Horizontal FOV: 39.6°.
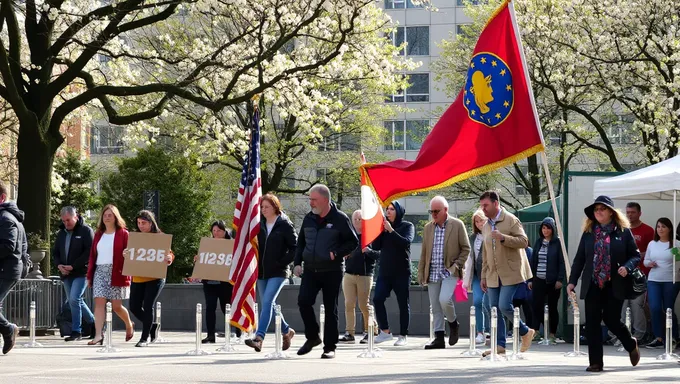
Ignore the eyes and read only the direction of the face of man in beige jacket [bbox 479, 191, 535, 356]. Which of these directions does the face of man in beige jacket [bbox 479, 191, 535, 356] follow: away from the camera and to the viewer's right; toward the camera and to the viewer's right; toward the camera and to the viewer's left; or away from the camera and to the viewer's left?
toward the camera and to the viewer's left

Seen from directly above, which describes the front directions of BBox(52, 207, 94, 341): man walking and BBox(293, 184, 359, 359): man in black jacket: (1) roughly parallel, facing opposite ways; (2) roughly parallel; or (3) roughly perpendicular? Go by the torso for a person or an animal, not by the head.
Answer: roughly parallel

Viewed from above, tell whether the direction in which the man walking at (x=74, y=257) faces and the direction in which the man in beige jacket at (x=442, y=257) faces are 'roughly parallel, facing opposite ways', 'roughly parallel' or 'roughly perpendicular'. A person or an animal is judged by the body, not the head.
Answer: roughly parallel

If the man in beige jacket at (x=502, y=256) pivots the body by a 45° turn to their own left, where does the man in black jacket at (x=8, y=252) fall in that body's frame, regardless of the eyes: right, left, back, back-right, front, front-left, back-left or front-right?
right

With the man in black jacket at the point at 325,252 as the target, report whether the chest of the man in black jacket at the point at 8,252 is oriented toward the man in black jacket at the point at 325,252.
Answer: no

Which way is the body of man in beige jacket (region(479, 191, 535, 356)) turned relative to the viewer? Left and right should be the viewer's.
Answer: facing the viewer and to the left of the viewer

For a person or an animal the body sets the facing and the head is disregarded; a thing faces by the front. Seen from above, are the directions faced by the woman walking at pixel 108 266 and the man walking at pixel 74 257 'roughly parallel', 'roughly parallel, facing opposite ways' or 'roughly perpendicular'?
roughly parallel

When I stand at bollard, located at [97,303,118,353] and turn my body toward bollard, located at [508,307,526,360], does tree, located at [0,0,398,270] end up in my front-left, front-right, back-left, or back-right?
back-left

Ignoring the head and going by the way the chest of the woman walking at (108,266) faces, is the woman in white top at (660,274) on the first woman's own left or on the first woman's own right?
on the first woman's own left

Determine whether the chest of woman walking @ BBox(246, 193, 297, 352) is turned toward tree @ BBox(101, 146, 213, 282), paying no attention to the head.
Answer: no

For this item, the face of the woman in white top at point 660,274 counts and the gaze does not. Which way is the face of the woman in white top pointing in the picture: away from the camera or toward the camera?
toward the camera

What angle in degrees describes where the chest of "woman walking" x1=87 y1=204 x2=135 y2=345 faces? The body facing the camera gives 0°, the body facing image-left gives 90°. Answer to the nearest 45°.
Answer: approximately 45°

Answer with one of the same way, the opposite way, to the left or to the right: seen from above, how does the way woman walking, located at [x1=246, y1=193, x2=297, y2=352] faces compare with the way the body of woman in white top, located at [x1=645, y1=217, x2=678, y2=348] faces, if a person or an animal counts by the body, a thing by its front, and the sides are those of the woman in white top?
the same way

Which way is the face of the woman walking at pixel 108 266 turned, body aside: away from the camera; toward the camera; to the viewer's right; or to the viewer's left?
toward the camera

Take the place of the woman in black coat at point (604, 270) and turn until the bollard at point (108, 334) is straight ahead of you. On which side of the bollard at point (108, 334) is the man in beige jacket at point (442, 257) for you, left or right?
right
